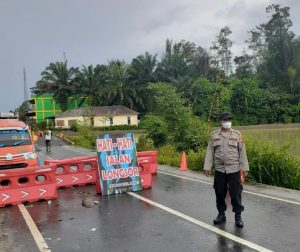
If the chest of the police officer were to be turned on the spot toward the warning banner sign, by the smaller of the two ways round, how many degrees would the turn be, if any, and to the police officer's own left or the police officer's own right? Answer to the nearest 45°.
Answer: approximately 135° to the police officer's own right

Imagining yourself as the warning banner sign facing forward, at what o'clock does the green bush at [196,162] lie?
The green bush is roughly at 7 o'clock from the warning banner sign.

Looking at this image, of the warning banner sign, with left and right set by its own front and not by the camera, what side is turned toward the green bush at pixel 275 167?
left

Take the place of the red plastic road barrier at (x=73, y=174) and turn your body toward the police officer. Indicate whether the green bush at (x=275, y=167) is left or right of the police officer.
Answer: left

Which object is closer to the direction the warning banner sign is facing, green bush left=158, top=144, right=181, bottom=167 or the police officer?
the police officer

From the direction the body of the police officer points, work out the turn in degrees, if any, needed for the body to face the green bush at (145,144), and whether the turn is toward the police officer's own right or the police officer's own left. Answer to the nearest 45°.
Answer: approximately 180°

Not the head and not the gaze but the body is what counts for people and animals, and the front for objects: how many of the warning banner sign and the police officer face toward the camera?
2

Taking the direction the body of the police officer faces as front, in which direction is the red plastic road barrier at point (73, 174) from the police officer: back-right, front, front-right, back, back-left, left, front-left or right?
back-right

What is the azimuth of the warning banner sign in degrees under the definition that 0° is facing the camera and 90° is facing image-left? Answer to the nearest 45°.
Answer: approximately 0°

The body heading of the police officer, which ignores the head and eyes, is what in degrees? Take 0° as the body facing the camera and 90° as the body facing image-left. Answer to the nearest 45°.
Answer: approximately 0°
